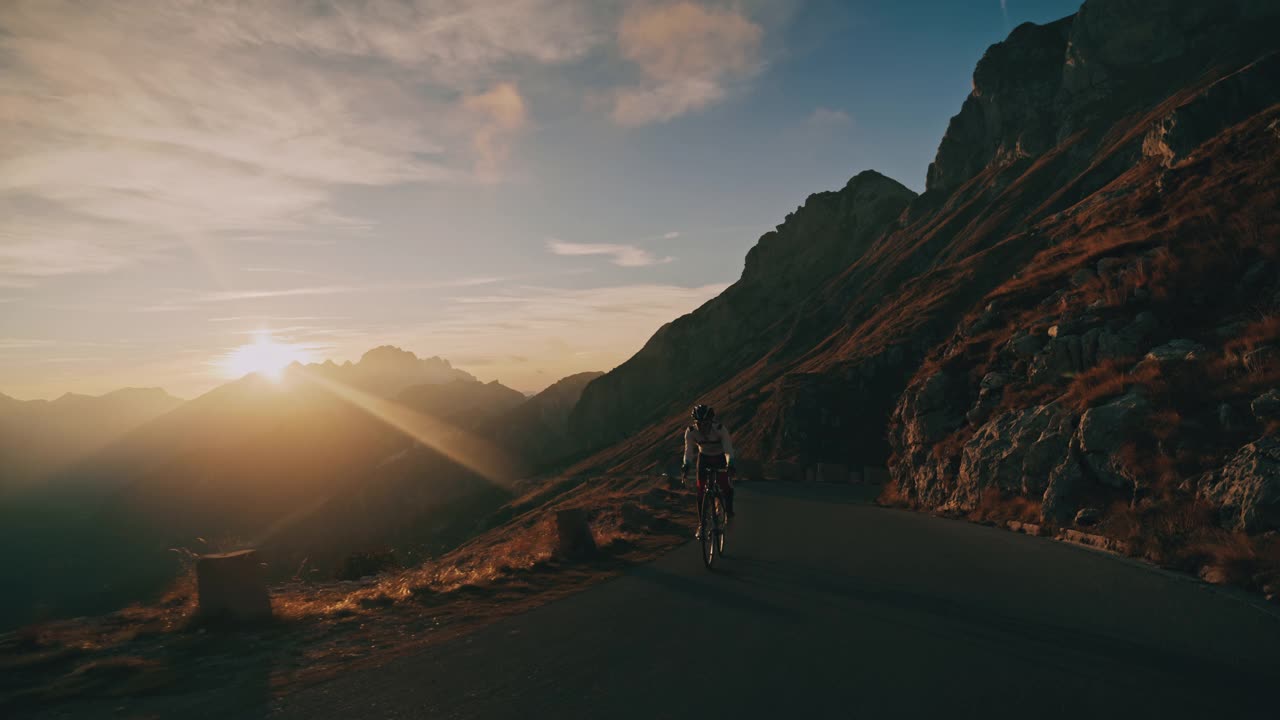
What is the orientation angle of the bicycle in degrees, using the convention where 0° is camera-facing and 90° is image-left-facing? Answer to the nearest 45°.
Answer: approximately 0°

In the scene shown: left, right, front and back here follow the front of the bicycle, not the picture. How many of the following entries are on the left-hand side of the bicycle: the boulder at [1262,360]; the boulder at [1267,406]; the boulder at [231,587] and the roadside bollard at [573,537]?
2

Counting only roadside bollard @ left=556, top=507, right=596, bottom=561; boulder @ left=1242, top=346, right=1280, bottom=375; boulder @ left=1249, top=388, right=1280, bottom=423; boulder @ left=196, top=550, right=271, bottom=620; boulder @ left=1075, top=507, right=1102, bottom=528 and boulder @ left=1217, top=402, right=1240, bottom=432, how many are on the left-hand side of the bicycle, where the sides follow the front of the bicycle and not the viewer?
4

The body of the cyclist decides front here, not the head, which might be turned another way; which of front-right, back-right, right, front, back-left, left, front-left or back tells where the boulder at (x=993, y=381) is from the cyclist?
back-left

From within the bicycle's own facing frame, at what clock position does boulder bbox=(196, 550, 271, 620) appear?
The boulder is roughly at 2 o'clock from the bicycle.

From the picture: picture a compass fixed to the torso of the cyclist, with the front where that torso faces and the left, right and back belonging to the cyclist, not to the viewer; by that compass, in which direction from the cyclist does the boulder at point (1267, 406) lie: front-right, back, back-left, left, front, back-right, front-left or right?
left

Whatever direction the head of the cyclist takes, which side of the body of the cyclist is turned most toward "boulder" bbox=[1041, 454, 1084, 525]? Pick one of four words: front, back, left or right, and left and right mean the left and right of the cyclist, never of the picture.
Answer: left

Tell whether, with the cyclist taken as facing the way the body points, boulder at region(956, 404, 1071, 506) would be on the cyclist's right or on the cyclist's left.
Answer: on the cyclist's left

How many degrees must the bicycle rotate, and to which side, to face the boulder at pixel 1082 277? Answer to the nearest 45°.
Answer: approximately 135° to its left

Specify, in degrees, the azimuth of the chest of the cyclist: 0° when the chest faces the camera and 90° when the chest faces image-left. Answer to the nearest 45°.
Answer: approximately 0°

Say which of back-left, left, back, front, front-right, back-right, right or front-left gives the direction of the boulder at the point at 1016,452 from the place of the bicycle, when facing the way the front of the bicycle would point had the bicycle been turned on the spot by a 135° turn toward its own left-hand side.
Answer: front
